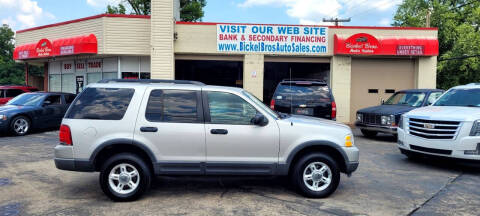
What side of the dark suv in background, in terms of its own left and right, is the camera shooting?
back

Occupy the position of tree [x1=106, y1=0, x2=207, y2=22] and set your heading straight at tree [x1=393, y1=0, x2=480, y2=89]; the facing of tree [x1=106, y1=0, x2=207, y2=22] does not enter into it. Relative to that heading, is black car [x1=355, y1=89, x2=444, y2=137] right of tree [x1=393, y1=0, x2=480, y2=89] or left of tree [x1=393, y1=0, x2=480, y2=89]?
right

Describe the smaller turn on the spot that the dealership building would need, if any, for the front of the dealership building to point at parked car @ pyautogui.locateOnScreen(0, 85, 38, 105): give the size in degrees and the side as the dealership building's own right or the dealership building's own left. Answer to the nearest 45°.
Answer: approximately 90° to the dealership building's own right

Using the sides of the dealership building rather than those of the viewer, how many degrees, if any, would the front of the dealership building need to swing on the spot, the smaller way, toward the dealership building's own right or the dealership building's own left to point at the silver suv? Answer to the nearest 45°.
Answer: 0° — it already faces it

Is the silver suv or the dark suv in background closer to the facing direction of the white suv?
the silver suv

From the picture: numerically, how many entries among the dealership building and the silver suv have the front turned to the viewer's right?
1

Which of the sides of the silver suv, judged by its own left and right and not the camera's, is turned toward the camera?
right

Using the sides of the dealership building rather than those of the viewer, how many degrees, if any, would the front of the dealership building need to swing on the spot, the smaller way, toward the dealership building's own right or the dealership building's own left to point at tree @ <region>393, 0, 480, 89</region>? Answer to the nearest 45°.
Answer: approximately 135° to the dealership building's own left

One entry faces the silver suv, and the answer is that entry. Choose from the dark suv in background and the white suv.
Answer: the white suv

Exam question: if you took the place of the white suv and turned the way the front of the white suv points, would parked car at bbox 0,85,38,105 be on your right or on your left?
on your right

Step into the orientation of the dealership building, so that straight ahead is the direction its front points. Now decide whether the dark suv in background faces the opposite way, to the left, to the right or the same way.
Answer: the opposite way
